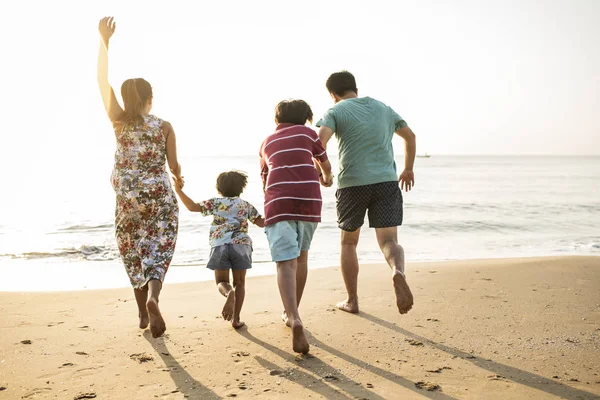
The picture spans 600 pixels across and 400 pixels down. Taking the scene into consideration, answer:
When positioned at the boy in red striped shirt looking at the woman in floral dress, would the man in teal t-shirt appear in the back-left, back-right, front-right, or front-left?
back-right

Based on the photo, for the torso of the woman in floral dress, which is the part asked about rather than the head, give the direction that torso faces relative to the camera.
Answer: away from the camera

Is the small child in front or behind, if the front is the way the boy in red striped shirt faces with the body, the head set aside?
in front

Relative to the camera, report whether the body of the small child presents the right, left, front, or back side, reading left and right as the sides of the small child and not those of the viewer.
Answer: back

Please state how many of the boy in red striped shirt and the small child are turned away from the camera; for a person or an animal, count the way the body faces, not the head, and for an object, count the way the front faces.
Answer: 2

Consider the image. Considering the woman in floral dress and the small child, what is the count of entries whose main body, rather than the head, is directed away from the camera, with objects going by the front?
2

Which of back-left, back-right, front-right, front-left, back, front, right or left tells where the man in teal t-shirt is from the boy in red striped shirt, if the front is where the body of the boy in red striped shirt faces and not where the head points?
front-right

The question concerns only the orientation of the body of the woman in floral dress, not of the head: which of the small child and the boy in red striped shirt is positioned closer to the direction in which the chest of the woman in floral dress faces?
the small child

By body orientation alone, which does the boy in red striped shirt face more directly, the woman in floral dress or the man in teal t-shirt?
the man in teal t-shirt

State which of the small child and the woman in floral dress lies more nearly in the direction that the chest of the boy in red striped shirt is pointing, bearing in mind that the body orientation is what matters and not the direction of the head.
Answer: the small child

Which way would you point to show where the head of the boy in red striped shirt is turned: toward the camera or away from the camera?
away from the camera

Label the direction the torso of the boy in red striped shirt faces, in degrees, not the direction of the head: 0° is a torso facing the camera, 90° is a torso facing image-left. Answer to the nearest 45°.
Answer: approximately 180°

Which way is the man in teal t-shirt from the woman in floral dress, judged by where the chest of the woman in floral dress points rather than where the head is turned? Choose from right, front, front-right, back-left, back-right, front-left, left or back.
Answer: right
